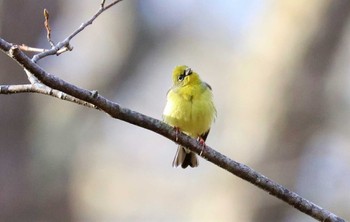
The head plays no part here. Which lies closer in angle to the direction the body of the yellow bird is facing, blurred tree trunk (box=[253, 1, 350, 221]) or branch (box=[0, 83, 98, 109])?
the branch

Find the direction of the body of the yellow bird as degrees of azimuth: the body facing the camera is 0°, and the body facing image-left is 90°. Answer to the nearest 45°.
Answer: approximately 0°

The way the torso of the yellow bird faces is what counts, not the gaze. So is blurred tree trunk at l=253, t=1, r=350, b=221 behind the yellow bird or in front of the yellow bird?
behind

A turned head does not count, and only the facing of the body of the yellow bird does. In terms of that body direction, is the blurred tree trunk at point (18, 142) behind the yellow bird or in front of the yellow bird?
behind
